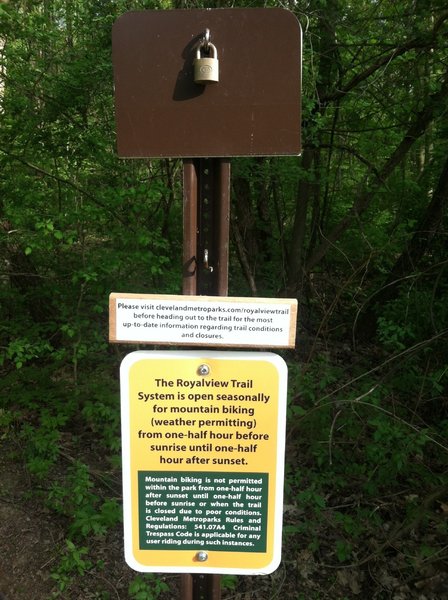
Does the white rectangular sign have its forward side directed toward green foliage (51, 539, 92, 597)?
no

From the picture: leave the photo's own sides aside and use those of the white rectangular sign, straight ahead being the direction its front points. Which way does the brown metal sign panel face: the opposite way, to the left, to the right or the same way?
the same way

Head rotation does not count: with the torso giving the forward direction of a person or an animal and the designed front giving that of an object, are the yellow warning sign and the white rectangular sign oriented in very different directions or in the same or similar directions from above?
same or similar directions

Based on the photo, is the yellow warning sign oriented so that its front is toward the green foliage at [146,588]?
no

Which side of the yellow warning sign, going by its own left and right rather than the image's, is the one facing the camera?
front

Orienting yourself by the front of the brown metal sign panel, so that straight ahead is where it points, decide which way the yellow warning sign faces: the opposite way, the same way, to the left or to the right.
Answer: the same way

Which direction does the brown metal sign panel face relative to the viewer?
toward the camera

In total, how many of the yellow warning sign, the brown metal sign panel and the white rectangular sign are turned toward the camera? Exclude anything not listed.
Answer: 3
